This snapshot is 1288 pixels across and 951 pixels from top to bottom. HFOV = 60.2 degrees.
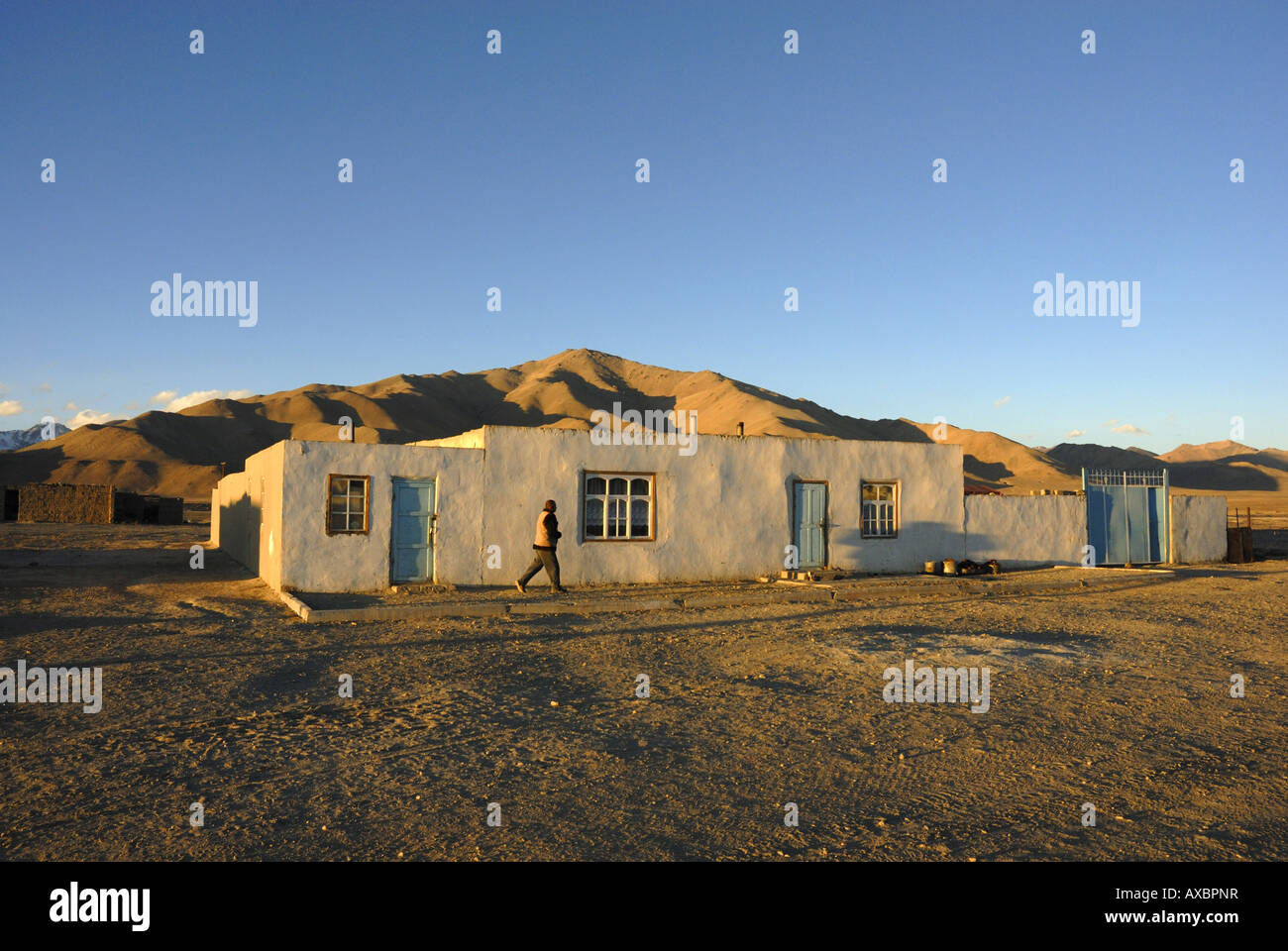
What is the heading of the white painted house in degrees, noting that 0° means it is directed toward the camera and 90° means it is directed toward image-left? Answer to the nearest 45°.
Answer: approximately 0°

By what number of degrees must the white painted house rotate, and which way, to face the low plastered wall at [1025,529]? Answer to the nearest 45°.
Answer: approximately 135° to its left

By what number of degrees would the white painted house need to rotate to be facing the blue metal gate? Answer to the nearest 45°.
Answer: approximately 135° to its left

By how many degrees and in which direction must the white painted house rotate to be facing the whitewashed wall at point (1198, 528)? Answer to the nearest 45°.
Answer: approximately 135° to its left
